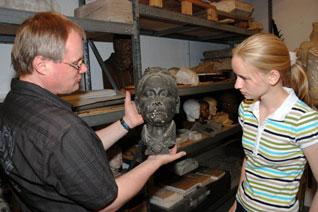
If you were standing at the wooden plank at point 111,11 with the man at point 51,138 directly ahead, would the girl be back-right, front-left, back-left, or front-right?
front-left

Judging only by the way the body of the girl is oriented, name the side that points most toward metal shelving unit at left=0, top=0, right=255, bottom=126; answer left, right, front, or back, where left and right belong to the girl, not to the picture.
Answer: right

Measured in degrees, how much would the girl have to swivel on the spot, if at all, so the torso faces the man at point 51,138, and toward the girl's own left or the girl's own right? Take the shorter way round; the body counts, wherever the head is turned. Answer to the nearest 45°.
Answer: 0° — they already face them

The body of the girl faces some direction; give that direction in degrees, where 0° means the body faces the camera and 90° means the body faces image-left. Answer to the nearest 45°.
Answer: approximately 45°

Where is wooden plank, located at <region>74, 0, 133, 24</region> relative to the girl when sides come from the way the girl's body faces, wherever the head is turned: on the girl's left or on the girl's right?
on the girl's right

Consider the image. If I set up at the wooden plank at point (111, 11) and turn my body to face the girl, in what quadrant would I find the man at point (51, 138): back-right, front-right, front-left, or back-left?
front-right

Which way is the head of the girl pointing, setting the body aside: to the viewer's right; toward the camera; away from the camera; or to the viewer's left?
to the viewer's left

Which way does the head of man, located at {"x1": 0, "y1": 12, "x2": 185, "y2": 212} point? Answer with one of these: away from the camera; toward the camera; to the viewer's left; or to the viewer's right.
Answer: to the viewer's right

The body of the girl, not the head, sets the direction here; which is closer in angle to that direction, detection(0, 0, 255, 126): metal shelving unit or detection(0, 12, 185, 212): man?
the man

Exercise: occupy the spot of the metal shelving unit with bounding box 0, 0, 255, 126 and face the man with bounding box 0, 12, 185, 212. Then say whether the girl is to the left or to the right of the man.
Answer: left
